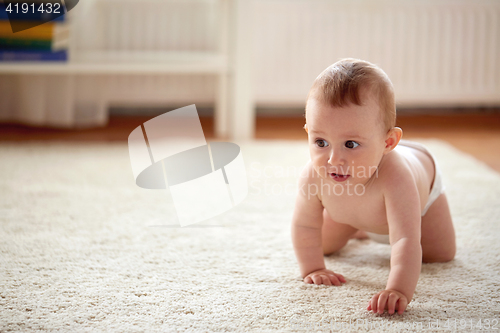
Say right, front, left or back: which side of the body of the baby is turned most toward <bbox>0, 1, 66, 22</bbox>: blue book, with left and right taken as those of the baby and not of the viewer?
right

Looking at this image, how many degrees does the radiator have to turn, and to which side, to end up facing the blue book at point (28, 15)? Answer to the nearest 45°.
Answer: approximately 45° to its right

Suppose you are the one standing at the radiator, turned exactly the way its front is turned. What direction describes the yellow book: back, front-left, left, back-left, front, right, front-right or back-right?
front-right

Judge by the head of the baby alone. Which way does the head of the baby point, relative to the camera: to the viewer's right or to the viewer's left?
to the viewer's left

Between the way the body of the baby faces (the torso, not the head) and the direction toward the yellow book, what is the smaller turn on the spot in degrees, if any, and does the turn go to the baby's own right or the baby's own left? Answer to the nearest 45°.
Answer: approximately 90° to the baby's own right

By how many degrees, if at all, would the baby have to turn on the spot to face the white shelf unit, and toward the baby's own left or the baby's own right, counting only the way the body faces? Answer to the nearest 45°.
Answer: approximately 90° to the baby's own right

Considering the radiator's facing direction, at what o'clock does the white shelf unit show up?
The white shelf unit is roughly at 2 o'clock from the radiator.

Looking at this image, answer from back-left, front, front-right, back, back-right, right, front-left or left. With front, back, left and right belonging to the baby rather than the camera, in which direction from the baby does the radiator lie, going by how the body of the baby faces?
back-right

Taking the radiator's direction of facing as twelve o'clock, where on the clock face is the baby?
The baby is roughly at 12 o'clock from the radiator.

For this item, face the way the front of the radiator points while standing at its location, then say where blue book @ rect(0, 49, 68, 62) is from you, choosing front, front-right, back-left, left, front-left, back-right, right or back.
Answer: front-right

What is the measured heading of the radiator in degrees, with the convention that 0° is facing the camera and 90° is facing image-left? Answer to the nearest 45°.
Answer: approximately 0°

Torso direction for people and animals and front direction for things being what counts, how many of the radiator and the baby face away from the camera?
0
